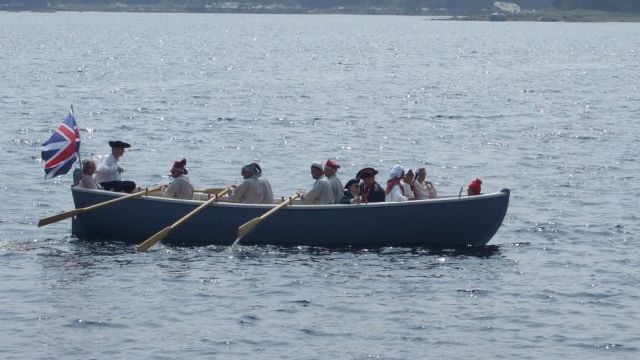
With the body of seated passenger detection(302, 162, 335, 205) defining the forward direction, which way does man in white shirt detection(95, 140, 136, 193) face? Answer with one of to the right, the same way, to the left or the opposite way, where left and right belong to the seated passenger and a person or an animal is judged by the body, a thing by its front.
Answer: the opposite way

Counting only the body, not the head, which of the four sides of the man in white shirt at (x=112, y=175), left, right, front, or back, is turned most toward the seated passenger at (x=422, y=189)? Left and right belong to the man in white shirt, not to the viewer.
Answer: front

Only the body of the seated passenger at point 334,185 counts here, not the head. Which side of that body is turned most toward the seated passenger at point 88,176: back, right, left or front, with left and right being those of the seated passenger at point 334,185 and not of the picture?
front

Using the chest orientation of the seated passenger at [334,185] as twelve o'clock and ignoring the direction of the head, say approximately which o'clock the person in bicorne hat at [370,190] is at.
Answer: The person in bicorne hat is roughly at 6 o'clock from the seated passenger.

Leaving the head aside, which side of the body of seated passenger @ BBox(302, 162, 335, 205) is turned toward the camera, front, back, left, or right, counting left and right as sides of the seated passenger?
left

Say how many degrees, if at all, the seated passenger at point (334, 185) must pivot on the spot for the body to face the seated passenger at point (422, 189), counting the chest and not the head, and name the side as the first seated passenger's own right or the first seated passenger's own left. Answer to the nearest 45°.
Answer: approximately 180°

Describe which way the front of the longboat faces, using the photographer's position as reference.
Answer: facing to the right of the viewer

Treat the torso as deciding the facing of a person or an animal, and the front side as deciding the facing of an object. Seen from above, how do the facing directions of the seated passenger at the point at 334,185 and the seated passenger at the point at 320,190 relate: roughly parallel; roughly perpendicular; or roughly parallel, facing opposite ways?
roughly parallel

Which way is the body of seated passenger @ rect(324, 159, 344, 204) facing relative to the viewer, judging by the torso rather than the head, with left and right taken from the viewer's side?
facing to the left of the viewer

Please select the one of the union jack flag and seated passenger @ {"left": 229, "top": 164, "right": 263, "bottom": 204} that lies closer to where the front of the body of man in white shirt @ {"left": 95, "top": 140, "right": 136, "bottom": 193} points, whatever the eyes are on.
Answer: the seated passenger

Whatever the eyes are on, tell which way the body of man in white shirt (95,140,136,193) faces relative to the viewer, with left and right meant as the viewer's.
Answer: facing to the right of the viewer

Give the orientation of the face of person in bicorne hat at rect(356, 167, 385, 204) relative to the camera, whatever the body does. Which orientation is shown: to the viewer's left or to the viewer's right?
to the viewer's left

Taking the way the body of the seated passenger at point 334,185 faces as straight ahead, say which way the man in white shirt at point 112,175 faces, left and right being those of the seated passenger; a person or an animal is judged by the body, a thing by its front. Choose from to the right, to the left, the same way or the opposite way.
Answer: the opposite way
